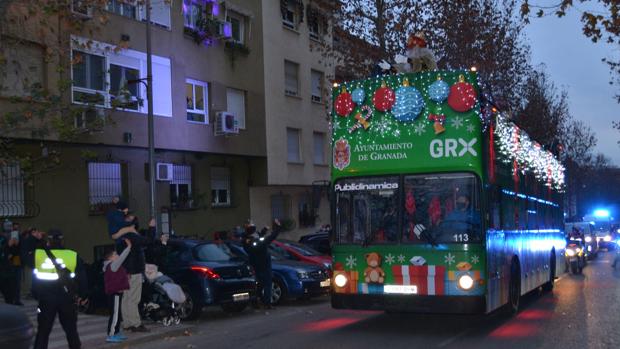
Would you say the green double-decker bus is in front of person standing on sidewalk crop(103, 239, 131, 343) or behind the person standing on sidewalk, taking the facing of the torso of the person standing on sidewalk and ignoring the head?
in front

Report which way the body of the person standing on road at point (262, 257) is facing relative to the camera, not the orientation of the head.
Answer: to the viewer's right

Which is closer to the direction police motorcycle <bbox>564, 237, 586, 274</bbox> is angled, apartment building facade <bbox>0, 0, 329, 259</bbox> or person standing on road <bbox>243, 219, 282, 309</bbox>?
the person standing on road

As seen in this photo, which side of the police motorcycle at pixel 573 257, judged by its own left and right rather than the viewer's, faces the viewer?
front

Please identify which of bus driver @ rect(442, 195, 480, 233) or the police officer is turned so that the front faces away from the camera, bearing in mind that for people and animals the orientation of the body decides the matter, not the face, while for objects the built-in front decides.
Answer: the police officer

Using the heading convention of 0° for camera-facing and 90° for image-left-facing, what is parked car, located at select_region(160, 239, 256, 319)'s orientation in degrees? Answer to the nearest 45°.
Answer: approximately 135°

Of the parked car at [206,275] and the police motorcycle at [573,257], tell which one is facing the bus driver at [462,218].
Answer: the police motorcycle

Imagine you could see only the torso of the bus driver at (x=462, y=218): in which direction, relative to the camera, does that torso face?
toward the camera

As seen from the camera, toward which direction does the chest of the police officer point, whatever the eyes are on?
away from the camera

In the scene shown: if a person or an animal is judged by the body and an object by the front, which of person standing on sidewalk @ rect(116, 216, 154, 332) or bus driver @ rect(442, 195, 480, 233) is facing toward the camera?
the bus driver

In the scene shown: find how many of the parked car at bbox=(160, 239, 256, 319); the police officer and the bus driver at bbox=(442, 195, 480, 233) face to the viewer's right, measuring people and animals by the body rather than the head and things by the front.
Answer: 0

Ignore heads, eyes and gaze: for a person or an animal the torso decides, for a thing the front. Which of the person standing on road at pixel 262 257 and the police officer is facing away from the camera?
the police officer
